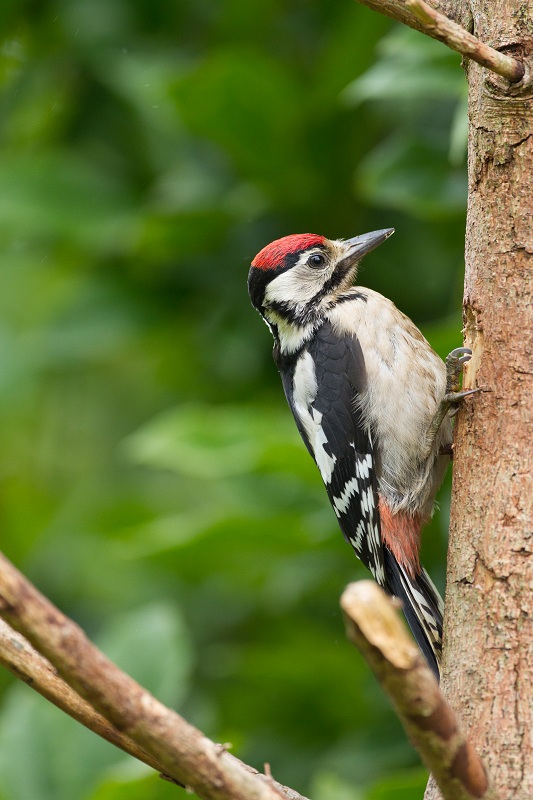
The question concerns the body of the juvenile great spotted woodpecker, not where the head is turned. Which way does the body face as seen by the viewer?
to the viewer's right
